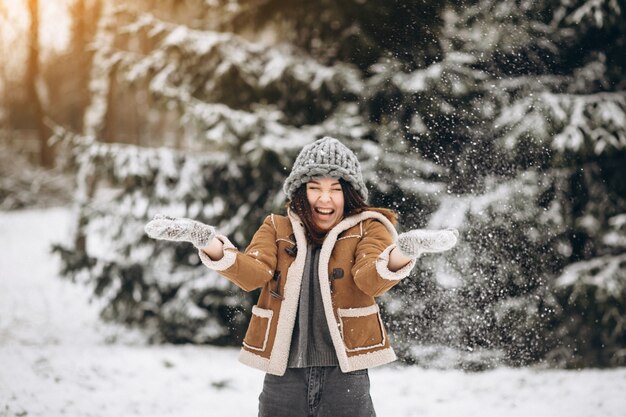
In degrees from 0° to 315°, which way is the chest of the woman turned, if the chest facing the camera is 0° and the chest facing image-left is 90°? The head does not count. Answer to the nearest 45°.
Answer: approximately 0°

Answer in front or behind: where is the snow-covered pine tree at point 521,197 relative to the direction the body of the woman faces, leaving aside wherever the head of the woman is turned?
behind

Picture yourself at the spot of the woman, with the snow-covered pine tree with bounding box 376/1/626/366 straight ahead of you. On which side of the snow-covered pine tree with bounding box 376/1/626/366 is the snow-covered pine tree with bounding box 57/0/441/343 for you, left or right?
left

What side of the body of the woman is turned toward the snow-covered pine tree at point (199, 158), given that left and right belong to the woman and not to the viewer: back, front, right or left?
back
